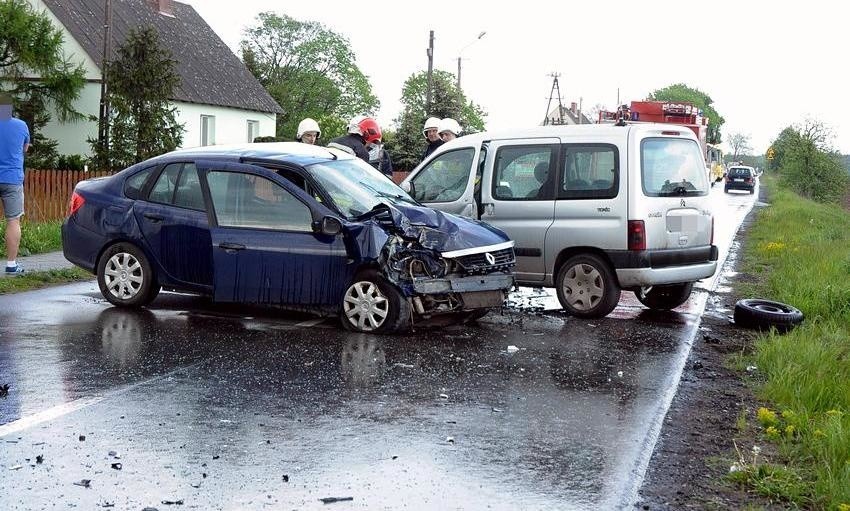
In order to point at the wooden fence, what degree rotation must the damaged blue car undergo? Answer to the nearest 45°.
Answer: approximately 135° to its left

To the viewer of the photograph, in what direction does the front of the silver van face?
facing away from the viewer and to the left of the viewer

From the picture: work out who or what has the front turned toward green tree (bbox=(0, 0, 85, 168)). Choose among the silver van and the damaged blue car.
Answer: the silver van

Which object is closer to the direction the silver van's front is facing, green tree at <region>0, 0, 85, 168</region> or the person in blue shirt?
the green tree

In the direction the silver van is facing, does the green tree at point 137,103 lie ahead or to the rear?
ahead

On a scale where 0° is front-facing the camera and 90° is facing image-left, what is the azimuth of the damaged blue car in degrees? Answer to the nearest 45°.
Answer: approximately 315°

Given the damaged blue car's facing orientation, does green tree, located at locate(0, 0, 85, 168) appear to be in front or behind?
behind

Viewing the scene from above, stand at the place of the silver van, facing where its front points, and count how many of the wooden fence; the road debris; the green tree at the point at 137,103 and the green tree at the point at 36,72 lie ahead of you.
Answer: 3

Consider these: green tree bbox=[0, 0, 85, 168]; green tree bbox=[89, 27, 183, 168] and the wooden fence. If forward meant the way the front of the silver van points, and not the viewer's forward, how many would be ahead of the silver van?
3

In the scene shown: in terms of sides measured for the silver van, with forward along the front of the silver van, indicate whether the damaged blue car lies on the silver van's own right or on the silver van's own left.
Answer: on the silver van's own left

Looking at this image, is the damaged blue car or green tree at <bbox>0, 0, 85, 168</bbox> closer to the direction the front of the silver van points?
the green tree

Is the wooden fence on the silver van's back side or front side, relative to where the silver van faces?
on the front side

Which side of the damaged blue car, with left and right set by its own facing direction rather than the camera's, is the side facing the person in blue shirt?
back

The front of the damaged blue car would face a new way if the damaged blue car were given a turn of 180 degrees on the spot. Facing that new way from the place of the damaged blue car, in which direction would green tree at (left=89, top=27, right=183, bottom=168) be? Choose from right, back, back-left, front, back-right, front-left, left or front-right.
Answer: front-right

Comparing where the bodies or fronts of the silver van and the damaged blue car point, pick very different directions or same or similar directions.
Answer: very different directions
